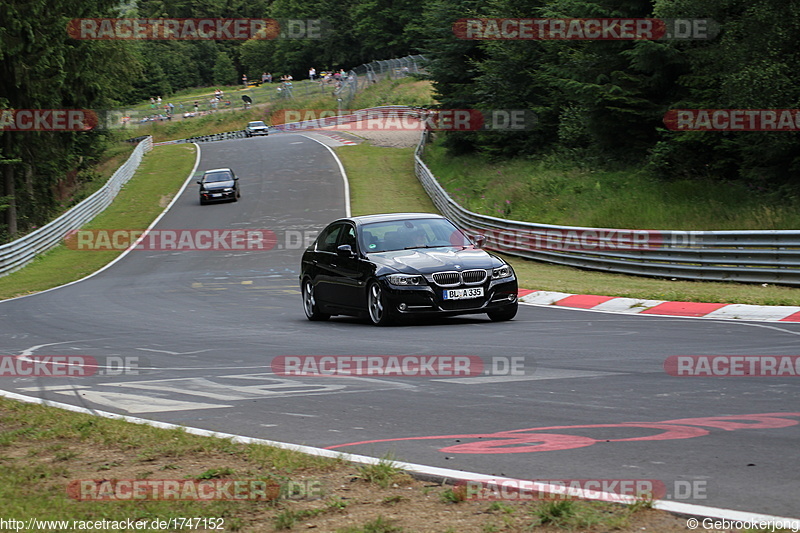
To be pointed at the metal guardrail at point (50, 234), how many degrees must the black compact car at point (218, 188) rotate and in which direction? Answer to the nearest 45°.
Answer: approximately 45° to its right

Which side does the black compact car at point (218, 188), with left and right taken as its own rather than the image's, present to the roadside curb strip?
front

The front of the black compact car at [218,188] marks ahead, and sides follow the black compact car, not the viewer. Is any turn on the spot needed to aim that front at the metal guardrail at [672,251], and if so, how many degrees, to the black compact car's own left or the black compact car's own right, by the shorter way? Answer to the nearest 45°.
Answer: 0° — it already faces it

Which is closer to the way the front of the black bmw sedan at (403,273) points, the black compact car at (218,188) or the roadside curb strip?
the roadside curb strip

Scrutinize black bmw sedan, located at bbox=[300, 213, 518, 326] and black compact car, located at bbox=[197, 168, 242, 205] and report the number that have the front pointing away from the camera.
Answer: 0

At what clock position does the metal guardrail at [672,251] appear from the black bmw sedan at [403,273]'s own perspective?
The metal guardrail is roughly at 9 o'clock from the black bmw sedan.

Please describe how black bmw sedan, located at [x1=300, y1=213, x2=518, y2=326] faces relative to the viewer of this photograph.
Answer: facing the viewer and to the right of the viewer

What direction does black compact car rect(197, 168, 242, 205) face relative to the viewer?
toward the camera

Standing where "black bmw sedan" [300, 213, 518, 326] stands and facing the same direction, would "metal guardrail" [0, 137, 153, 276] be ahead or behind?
behind

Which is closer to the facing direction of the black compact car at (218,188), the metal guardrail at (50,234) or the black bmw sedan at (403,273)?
the black bmw sedan

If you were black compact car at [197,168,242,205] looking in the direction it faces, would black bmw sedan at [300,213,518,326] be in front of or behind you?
in front

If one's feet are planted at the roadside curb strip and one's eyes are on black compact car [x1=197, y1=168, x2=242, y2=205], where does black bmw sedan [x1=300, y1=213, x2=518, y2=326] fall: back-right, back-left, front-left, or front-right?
front-left
